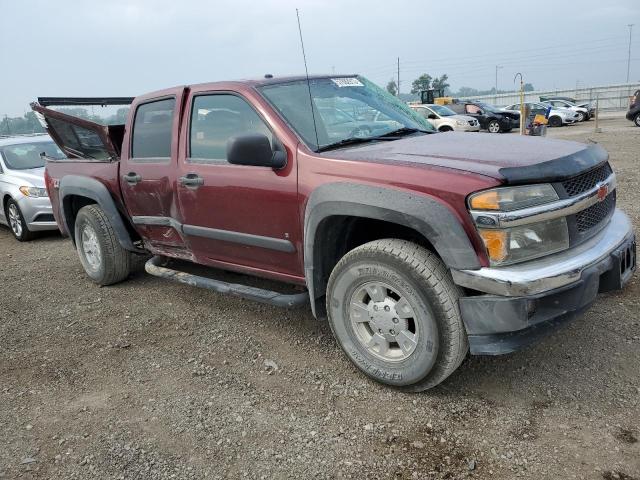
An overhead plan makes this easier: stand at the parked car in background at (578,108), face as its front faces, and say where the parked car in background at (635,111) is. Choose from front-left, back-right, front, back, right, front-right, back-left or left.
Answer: front-right

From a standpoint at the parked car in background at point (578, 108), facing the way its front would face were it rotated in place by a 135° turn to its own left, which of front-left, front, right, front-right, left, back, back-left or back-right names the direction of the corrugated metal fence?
front

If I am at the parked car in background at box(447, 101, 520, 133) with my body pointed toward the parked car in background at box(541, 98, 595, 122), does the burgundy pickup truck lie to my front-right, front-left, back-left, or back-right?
back-right

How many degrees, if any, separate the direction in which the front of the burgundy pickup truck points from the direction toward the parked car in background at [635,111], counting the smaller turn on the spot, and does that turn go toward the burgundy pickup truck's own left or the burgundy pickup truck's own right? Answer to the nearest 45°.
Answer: approximately 90° to the burgundy pickup truck's own left

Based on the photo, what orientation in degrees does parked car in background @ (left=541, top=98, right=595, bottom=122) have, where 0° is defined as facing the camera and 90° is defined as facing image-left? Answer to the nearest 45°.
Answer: approximately 315°

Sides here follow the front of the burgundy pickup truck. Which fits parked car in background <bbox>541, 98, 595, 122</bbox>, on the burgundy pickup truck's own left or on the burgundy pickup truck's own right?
on the burgundy pickup truck's own left

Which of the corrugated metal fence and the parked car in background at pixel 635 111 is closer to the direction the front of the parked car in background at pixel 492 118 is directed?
the parked car in background
